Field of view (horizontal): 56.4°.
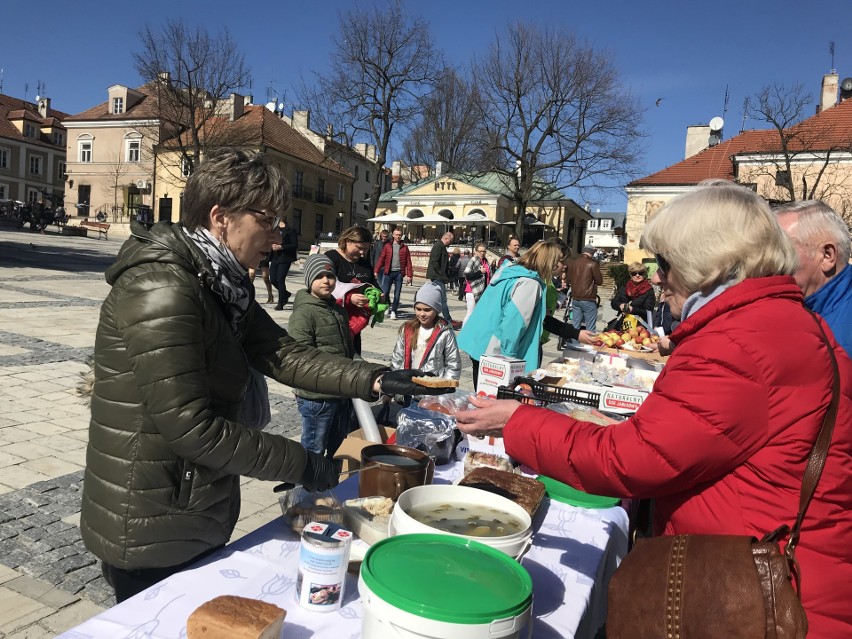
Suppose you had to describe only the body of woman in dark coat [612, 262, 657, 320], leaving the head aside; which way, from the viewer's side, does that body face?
toward the camera

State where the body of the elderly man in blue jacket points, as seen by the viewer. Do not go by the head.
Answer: to the viewer's left

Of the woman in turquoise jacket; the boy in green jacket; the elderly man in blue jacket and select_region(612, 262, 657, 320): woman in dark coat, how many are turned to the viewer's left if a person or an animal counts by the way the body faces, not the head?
1

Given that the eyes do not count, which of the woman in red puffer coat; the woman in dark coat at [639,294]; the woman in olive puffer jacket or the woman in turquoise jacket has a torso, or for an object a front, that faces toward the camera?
the woman in dark coat

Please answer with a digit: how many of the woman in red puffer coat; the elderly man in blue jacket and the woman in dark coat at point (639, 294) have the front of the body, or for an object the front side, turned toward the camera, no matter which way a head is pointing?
1

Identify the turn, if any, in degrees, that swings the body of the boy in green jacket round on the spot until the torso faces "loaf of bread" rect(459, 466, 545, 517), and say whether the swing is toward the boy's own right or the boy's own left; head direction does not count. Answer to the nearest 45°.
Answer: approximately 45° to the boy's own right

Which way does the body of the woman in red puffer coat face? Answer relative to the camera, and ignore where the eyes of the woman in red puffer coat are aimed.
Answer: to the viewer's left

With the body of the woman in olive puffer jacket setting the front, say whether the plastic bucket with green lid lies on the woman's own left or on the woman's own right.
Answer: on the woman's own right

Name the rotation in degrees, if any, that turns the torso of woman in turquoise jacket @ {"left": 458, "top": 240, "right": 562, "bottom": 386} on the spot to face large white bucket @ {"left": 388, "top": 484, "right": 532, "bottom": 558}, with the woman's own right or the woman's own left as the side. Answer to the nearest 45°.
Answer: approximately 135° to the woman's own right

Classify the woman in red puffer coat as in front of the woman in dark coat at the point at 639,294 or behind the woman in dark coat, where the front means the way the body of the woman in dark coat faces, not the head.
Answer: in front

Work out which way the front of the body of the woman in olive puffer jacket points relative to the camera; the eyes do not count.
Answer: to the viewer's right

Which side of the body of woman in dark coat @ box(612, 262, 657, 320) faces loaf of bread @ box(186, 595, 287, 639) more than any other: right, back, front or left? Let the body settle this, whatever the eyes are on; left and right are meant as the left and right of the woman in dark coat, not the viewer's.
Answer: front

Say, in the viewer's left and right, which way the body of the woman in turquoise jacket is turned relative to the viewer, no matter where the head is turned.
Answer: facing away from the viewer and to the right of the viewer

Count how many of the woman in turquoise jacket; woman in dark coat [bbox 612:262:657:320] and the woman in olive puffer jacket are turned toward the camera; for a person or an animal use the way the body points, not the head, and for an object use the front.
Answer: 1
